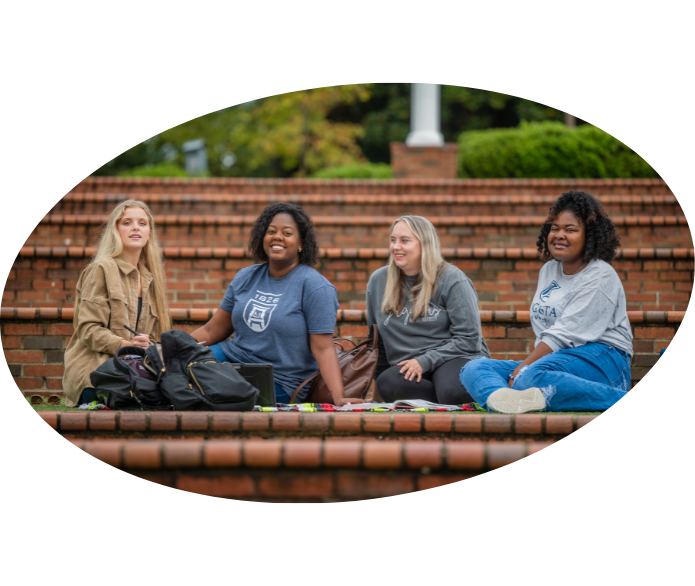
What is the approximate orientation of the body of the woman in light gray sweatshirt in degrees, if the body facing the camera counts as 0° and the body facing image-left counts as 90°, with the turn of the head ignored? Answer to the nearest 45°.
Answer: approximately 45°

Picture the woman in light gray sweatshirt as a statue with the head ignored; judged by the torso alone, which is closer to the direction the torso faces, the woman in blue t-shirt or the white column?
the woman in blue t-shirt

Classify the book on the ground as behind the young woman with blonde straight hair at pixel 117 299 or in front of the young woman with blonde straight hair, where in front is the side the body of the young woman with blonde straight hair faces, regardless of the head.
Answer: in front

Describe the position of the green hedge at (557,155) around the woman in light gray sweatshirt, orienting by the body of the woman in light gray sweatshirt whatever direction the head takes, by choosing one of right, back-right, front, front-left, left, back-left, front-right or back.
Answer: back-right

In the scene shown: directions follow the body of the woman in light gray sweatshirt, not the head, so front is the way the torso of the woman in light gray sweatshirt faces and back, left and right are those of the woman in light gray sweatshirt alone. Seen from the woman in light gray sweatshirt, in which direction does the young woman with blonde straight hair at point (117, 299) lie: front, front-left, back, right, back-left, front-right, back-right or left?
front-right

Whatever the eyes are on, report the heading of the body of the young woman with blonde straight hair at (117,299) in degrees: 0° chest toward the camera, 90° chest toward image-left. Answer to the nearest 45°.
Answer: approximately 315°

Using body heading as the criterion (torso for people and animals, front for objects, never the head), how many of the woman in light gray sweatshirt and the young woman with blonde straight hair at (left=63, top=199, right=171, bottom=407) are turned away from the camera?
0

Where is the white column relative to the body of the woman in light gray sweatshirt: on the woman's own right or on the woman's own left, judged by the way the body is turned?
on the woman's own right

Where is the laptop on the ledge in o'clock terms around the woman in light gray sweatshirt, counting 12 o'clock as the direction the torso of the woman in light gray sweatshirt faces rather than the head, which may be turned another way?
The laptop on the ledge is roughly at 1 o'clock from the woman in light gray sweatshirt.

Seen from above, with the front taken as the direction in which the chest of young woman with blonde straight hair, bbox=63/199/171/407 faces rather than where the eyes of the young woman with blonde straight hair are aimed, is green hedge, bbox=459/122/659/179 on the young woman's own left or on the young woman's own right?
on the young woman's own left

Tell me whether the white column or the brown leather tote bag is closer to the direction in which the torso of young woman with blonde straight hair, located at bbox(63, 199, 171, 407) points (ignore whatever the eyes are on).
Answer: the brown leather tote bag

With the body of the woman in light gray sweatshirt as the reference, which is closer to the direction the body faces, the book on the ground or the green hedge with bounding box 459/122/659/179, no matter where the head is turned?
the book on the ground

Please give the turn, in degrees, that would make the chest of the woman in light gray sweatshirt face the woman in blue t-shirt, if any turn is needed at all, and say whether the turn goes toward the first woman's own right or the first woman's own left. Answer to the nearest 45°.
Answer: approximately 45° to the first woman's own right
